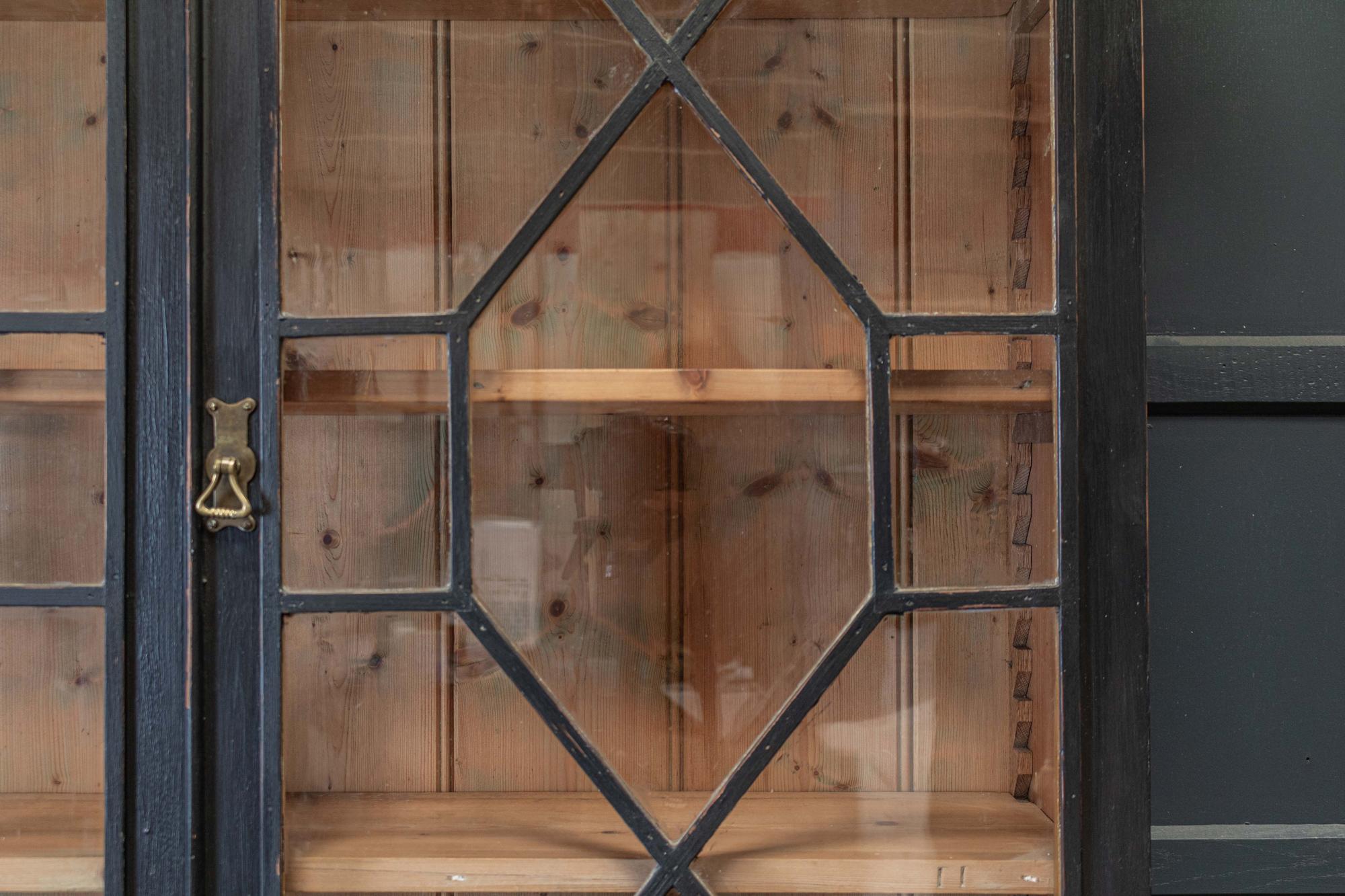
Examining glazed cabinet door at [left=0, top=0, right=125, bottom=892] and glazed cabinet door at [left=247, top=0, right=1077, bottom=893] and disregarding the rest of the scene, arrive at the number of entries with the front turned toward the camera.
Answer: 2

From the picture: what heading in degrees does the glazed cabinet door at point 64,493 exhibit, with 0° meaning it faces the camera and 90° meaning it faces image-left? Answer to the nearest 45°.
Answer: approximately 0°
